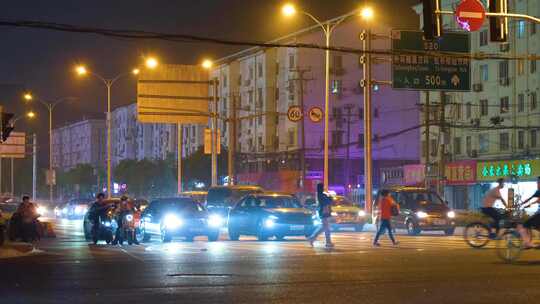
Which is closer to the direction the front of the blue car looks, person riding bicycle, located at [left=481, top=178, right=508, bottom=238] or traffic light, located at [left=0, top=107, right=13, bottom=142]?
the person riding bicycle

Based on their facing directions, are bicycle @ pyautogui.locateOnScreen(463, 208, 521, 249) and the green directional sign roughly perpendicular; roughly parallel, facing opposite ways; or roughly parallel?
roughly perpendicular

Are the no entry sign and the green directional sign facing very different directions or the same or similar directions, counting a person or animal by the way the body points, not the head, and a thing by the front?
same or similar directions

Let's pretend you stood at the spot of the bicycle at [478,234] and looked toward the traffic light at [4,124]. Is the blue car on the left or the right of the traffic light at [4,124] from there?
right

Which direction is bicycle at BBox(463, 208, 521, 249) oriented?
to the viewer's right

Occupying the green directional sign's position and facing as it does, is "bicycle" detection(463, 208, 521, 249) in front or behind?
in front

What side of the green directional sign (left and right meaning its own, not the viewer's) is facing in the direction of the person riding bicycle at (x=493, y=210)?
front
